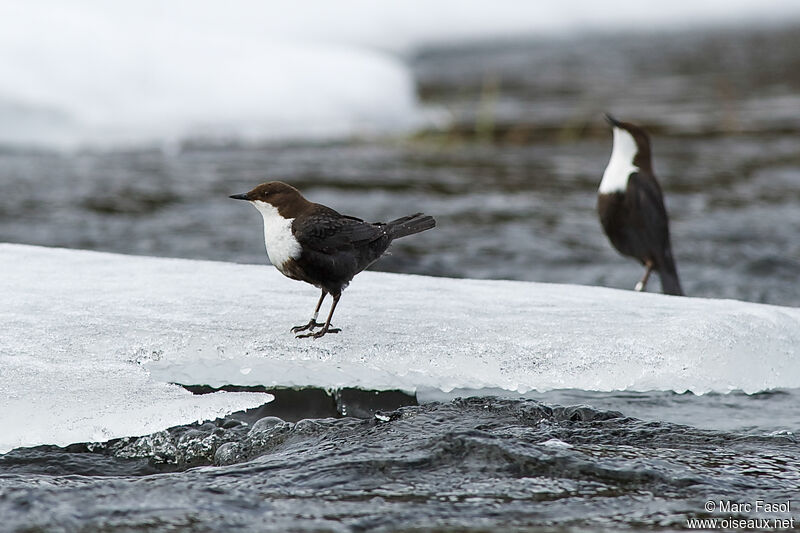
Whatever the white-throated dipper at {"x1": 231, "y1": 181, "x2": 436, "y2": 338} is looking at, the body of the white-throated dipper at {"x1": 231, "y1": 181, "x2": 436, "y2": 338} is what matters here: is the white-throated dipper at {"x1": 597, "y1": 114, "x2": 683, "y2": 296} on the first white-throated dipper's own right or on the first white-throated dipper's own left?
on the first white-throated dipper's own right

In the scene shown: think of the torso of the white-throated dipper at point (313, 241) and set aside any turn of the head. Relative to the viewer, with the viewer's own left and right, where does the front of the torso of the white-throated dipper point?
facing to the left of the viewer

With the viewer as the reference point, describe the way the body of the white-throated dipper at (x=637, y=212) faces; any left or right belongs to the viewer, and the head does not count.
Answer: facing to the left of the viewer
